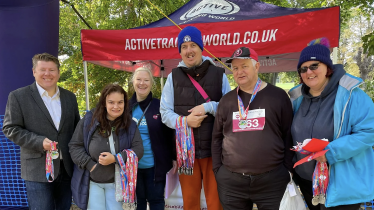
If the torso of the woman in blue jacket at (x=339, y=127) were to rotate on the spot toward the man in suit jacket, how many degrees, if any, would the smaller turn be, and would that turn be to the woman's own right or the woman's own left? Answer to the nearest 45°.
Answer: approximately 45° to the woman's own right

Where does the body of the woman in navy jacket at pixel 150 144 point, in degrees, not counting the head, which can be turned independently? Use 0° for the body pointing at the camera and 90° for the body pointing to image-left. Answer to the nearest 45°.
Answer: approximately 45°

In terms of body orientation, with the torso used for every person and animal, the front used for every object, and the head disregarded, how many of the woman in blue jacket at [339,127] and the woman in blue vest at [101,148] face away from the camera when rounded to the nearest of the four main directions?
0

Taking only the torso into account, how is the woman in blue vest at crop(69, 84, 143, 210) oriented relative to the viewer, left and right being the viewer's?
facing the viewer

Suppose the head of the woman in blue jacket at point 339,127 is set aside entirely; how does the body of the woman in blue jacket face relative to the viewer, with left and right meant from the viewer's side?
facing the viewer and to the left of the viewer

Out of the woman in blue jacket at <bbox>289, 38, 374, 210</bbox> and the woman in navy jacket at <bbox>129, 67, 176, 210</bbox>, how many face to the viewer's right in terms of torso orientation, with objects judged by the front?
0

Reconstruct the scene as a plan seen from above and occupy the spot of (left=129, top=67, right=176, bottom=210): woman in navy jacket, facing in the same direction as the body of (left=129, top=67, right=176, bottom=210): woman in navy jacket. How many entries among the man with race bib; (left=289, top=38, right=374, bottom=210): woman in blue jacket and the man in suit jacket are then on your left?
2

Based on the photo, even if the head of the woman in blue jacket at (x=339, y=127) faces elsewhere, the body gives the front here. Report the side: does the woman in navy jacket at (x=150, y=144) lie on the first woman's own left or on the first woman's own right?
on the first woman's own right

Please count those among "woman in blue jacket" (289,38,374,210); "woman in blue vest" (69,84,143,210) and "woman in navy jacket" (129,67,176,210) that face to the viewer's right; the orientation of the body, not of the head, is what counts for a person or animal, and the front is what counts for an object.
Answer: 0
